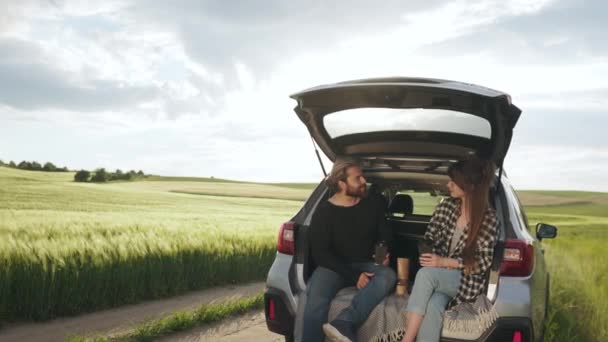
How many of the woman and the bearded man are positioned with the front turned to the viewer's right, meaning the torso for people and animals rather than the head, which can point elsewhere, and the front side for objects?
0

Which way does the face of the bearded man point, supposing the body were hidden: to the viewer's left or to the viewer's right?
to the viewer's right

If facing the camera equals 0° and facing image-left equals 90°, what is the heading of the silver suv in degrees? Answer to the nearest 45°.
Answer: approximately 180°

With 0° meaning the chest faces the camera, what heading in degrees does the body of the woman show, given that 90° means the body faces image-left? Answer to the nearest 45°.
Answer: approximately 45°

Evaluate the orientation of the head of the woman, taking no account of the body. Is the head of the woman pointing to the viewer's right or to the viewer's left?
to the viewer's left

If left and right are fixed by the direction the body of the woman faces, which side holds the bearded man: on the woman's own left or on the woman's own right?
on the woman's own right

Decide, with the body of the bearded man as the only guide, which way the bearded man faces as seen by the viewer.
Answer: toward the camera
